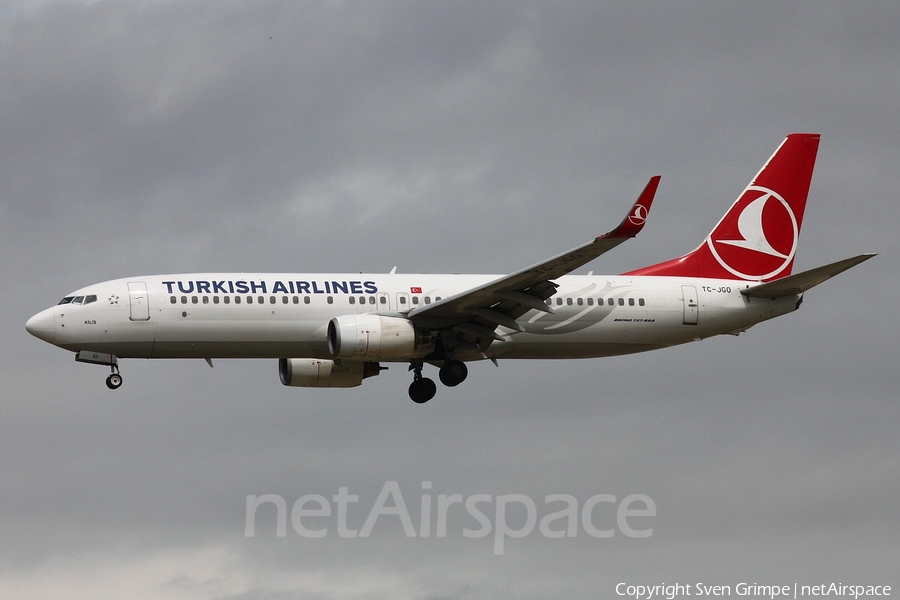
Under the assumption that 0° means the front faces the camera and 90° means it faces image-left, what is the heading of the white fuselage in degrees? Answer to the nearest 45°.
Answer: approximately 90°
